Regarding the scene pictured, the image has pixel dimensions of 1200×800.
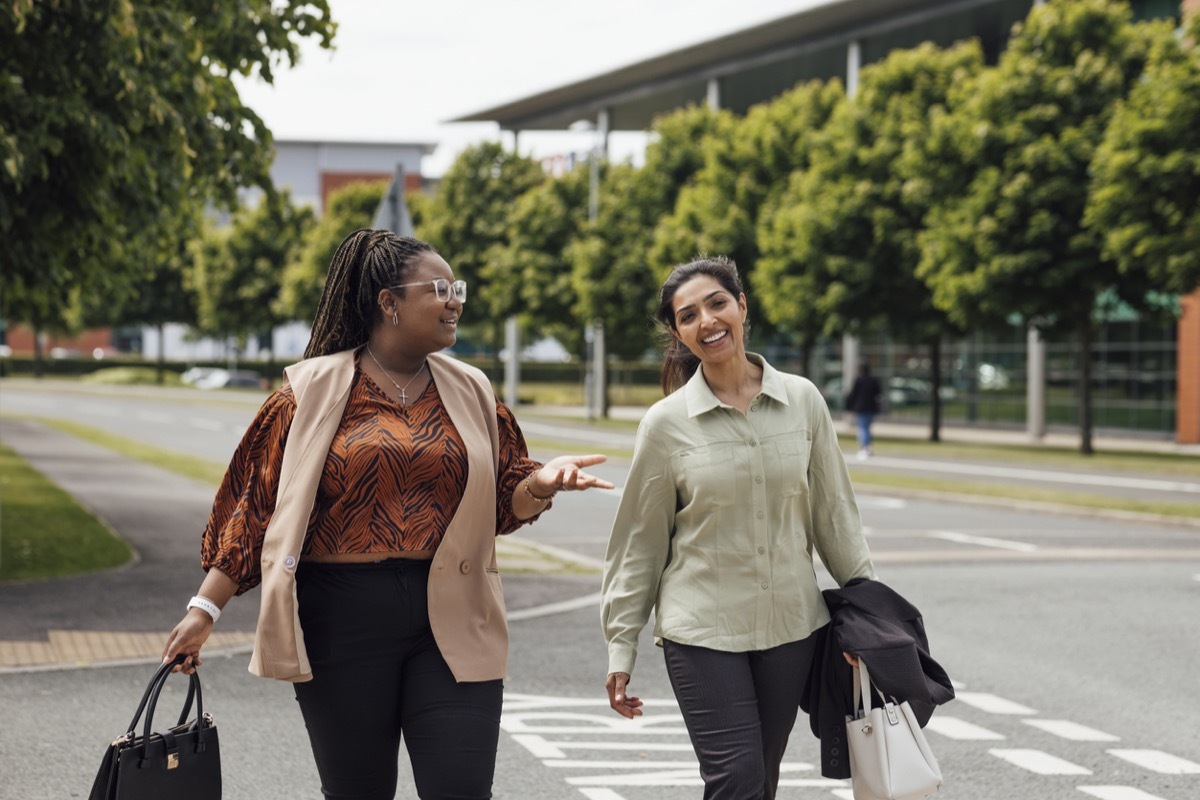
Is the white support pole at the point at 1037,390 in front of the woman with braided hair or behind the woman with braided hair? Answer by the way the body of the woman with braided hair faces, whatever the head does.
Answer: behind

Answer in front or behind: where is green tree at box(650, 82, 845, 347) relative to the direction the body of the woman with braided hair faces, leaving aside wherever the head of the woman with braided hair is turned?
behind

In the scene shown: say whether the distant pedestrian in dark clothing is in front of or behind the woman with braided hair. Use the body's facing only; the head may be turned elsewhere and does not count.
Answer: behind

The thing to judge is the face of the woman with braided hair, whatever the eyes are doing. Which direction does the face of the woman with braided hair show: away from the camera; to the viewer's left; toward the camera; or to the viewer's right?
to the viewer's right

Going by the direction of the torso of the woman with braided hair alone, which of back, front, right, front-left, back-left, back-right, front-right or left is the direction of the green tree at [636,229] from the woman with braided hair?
back

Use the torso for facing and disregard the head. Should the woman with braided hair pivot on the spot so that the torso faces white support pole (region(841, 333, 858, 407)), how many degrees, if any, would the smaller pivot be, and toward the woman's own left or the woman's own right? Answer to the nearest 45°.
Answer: approximately 180°

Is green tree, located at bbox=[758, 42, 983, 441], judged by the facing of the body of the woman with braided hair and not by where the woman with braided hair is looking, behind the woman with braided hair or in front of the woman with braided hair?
behind

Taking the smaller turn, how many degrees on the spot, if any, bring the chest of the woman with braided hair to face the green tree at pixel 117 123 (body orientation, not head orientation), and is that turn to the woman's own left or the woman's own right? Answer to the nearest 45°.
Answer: approximately 180°

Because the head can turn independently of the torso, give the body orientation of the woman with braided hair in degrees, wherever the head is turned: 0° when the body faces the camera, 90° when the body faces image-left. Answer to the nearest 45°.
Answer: approximately 0°
